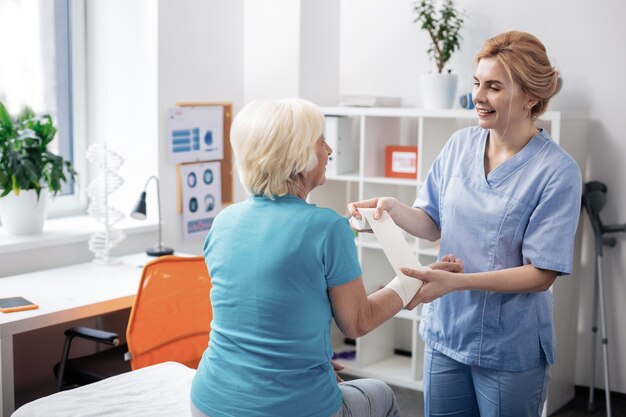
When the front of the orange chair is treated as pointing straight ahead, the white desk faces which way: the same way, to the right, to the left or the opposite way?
the opposite way

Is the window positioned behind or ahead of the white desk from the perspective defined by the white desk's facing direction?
behind

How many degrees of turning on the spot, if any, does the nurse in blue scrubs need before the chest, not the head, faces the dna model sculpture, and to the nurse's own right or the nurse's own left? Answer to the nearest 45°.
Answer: approximately 90° to the nurse's own right

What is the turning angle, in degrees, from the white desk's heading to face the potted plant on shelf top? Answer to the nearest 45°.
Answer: approximately 45° to its left

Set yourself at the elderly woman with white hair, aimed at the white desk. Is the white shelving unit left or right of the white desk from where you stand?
right

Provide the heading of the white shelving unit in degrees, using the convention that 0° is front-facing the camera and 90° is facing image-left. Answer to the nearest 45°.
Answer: approximately 45°

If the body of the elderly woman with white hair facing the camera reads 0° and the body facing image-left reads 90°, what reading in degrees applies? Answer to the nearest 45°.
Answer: approximately 225°

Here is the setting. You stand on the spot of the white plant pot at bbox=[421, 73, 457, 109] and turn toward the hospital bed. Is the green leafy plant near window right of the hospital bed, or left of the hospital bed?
right

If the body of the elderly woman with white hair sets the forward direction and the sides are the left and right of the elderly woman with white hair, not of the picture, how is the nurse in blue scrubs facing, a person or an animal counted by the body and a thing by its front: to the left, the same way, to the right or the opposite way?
the opposite way

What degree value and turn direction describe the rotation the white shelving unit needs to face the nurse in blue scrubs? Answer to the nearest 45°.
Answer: approximately 45° to its left
